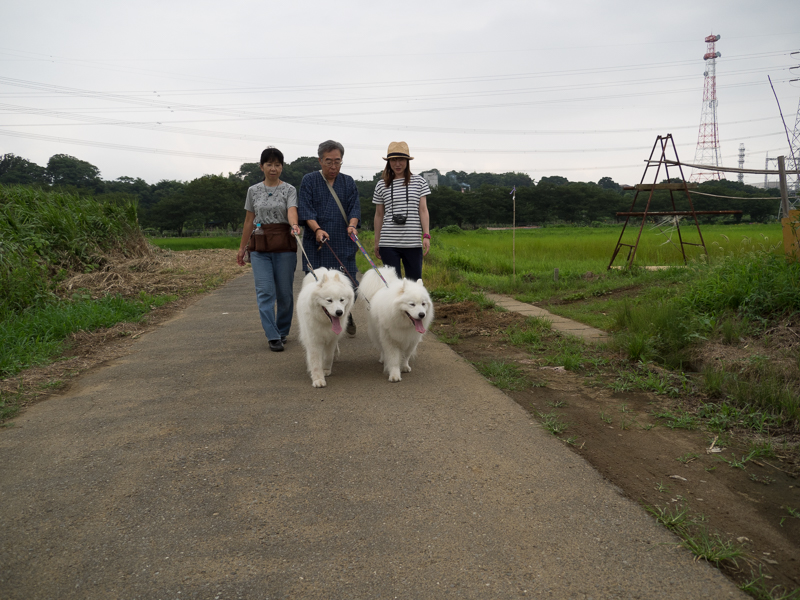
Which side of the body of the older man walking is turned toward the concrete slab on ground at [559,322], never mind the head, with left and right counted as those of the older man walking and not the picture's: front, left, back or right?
left

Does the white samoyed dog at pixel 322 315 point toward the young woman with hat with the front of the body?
no

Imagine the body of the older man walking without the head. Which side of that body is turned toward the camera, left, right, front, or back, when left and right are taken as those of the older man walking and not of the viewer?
front

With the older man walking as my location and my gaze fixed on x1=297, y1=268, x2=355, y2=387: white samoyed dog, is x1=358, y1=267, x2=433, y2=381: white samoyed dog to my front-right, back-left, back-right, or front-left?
front-left

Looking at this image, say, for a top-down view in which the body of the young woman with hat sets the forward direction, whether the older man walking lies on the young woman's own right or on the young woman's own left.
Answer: on the young woman's own right

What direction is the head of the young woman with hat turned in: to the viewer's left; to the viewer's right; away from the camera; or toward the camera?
toward the camera

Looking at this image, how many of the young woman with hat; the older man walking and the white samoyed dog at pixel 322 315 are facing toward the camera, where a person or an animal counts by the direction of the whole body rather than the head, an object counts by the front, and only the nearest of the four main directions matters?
3

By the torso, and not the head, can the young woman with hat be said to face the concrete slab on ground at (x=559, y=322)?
no

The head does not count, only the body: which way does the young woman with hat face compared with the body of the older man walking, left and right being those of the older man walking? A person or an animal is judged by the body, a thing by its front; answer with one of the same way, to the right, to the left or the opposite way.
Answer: the same way

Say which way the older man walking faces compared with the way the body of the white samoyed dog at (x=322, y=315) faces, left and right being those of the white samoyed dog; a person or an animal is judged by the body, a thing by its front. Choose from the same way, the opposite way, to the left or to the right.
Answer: the same way

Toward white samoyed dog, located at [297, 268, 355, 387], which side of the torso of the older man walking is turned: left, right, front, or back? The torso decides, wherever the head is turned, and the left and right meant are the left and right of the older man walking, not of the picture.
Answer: front

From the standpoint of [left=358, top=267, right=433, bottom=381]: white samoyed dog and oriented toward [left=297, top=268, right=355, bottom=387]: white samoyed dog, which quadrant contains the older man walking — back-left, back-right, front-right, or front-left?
front-right

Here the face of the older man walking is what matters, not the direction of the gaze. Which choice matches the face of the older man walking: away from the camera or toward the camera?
toward the camera

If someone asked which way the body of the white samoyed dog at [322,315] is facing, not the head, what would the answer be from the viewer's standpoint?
toward the camera

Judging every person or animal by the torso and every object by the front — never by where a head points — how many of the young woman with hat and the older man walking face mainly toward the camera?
2

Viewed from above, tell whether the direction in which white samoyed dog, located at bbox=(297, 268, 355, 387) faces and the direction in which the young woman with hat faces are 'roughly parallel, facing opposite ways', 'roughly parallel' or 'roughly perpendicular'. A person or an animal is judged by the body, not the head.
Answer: roughly parallel

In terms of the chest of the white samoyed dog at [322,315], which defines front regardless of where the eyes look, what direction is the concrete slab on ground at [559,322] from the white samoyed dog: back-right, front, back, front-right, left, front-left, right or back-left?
back-left

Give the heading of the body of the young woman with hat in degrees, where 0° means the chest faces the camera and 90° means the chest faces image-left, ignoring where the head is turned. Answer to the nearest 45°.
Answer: approximately 0°
